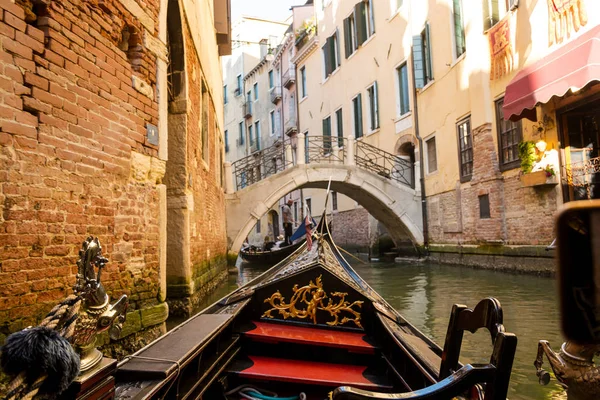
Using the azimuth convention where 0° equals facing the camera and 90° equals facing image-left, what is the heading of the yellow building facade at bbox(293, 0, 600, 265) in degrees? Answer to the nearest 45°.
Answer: approximately 45°
